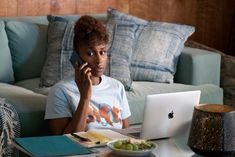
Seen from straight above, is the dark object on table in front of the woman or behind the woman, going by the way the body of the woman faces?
in front

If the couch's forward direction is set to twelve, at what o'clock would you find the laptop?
The laptop is roughly at 11 o'clock from the couch.

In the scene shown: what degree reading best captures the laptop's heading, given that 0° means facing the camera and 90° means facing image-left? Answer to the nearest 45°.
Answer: approximately 135°

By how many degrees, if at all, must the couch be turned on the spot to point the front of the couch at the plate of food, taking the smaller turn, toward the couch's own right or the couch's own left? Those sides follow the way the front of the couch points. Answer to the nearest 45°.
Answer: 0° — it already faces it

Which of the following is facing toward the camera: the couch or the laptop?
the couch

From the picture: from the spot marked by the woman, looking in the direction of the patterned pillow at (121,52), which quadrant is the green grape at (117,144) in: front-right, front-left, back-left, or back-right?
back-right

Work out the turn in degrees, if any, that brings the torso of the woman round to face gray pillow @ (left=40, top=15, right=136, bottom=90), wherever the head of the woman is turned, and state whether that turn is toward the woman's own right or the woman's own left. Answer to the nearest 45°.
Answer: approximately 135° to the woman's own left

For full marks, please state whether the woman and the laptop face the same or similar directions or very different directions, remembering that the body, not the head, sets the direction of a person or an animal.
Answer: very different directions

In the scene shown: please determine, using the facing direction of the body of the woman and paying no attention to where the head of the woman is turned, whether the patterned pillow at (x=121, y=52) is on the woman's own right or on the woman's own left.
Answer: on the woman's own left

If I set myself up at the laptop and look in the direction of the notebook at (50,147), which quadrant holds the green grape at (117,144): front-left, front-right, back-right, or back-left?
front-left
